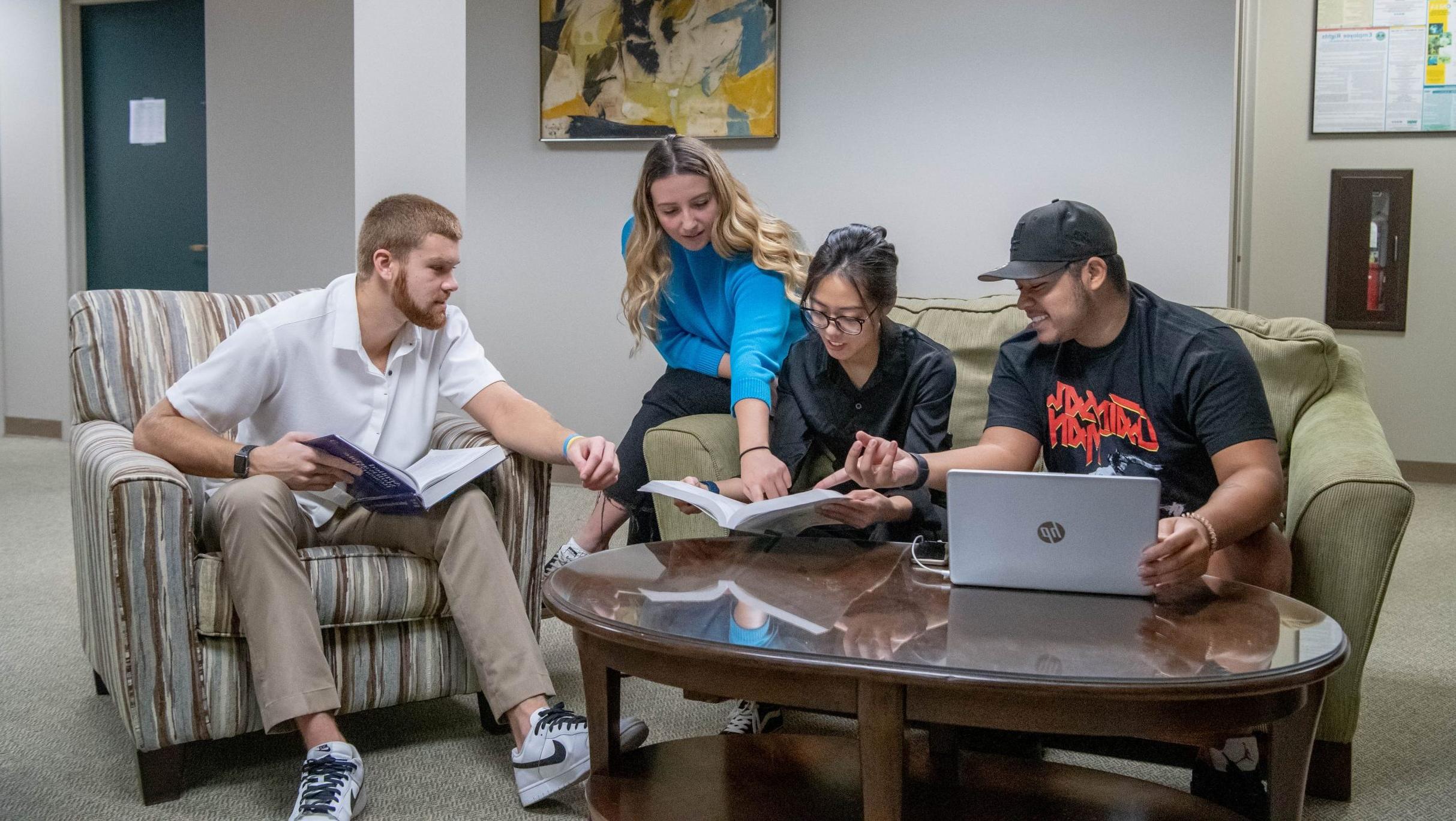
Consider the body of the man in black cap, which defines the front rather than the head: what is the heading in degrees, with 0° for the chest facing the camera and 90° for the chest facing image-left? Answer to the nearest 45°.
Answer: approximately 45°

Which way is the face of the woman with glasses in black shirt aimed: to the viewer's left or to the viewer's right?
to the viewer's left

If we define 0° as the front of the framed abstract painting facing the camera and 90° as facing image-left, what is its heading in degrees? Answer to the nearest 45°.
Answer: approximately 0°

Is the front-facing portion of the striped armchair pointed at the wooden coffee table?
yes

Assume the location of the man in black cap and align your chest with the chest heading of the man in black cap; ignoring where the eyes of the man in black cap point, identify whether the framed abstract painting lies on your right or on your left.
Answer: on your right

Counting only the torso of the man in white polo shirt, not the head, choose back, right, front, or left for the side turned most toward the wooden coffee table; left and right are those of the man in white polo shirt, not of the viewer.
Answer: front

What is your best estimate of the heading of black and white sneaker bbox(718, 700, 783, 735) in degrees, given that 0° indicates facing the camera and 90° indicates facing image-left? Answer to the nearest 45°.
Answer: approximately 45°
